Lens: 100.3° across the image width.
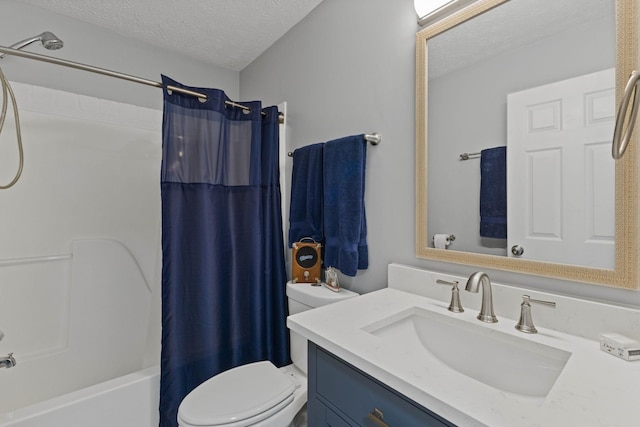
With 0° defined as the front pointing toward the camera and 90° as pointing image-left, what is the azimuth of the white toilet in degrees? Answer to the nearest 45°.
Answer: approximately 45°

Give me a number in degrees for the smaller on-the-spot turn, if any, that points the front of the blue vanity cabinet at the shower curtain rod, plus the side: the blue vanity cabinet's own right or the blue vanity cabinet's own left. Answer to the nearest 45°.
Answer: approximately 45° to the blue vanity cabinet's own right

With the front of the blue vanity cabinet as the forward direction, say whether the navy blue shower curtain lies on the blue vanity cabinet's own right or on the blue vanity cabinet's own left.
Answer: on the blue vanity cabinet's own right

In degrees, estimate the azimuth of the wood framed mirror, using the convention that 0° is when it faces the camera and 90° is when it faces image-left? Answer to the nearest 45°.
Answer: approximately 45°
